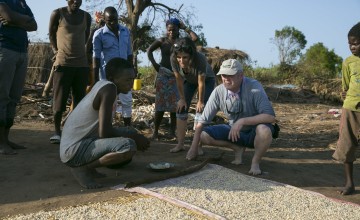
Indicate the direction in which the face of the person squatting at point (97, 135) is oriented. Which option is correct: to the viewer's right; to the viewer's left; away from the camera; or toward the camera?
to the viewer's right

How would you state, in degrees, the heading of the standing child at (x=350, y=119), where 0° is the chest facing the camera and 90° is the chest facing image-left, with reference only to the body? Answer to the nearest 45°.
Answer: approximately 45°

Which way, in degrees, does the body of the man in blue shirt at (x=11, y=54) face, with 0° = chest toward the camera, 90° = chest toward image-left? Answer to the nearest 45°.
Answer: approximately 315°

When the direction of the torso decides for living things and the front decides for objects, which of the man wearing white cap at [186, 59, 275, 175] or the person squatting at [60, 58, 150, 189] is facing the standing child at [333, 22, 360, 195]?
the person squatting

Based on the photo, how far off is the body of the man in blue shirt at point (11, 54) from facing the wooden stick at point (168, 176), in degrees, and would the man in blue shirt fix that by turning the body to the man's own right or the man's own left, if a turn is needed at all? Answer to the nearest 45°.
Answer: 0° — they already face it

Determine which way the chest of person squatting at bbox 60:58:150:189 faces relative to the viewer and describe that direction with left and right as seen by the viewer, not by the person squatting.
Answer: facing to the right of the viewer
